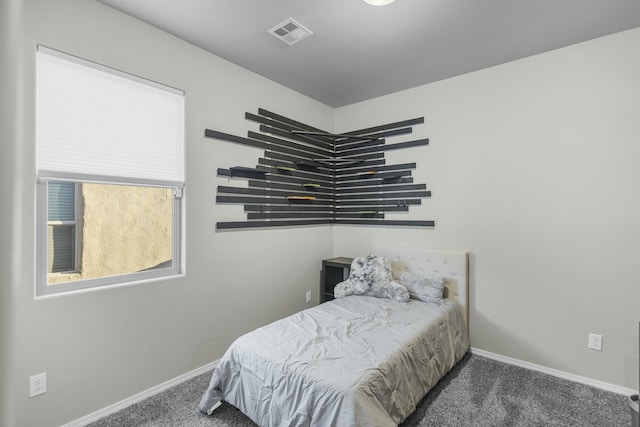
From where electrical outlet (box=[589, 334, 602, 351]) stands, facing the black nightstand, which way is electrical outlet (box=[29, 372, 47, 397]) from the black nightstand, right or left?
left

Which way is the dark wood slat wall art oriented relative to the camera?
toward the camera

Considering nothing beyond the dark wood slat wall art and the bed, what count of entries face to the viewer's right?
0

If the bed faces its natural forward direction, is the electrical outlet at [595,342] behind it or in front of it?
behind

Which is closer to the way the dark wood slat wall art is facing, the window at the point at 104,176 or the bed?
the bed

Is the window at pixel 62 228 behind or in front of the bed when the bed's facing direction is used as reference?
in front

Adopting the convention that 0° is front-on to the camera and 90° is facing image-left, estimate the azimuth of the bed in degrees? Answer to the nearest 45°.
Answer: approximately 45°

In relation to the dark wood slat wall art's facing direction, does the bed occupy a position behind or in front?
in front
